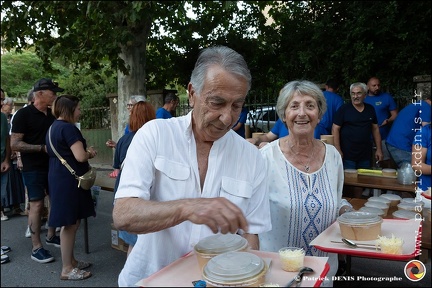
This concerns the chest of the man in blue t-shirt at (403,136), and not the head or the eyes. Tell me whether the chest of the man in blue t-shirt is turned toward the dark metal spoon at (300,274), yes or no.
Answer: no

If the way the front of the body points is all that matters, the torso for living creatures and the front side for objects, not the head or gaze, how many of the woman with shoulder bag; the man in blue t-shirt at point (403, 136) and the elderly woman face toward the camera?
1

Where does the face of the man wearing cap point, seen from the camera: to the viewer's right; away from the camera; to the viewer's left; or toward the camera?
to the viewer's right

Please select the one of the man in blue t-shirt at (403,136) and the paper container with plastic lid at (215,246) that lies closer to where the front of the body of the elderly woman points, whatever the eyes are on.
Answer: the paper container with plastic lid

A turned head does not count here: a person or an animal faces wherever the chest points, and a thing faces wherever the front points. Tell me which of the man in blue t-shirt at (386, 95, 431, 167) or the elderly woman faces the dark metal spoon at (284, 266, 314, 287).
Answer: the elderly woman

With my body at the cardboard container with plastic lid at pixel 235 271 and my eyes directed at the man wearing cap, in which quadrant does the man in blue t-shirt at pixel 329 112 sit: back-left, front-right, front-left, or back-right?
front-right

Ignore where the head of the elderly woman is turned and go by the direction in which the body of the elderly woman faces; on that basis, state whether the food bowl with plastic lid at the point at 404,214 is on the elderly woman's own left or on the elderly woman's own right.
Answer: on the elderly woman's own left

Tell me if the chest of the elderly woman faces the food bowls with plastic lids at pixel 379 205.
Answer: no

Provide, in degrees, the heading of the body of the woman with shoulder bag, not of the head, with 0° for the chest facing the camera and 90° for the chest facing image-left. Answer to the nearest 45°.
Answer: approximately 270°

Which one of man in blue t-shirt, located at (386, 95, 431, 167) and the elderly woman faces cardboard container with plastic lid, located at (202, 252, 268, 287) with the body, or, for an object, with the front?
the elderly woman

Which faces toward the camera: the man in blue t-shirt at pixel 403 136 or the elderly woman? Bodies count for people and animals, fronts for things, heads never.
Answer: the elderly woman

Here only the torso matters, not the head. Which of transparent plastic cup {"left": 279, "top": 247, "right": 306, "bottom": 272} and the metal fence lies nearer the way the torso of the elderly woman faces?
the transparent plastic cup

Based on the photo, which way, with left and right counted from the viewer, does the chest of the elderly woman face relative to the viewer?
facing the viewer
